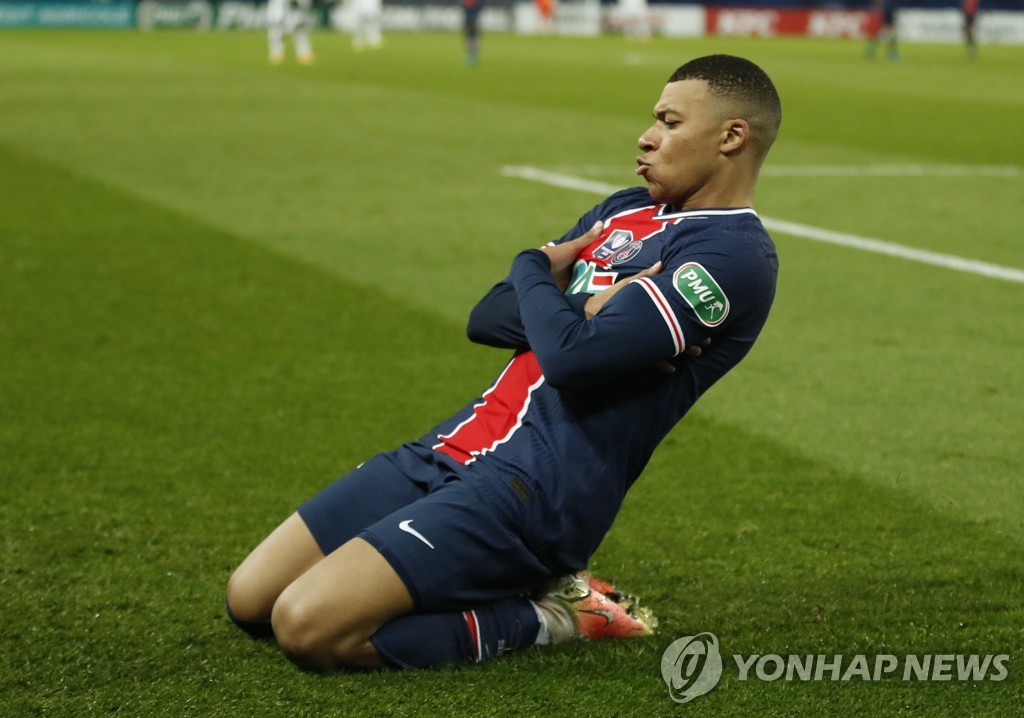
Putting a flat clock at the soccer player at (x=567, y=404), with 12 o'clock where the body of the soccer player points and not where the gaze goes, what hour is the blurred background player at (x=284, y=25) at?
The blurred background player is roughly at 4 o'clock from the soccer player.

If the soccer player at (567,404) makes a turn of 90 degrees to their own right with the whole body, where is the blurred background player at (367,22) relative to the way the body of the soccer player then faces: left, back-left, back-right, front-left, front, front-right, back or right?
front-right

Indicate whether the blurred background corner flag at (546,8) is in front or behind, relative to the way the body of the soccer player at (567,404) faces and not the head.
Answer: behind

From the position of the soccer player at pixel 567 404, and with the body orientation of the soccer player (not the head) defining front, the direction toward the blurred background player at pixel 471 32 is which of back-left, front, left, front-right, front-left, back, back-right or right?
back-right

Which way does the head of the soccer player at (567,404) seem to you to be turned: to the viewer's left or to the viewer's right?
to the viewer's left

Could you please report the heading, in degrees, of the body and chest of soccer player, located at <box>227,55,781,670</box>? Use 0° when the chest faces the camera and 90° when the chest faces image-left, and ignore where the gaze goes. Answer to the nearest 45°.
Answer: approximately 45°
